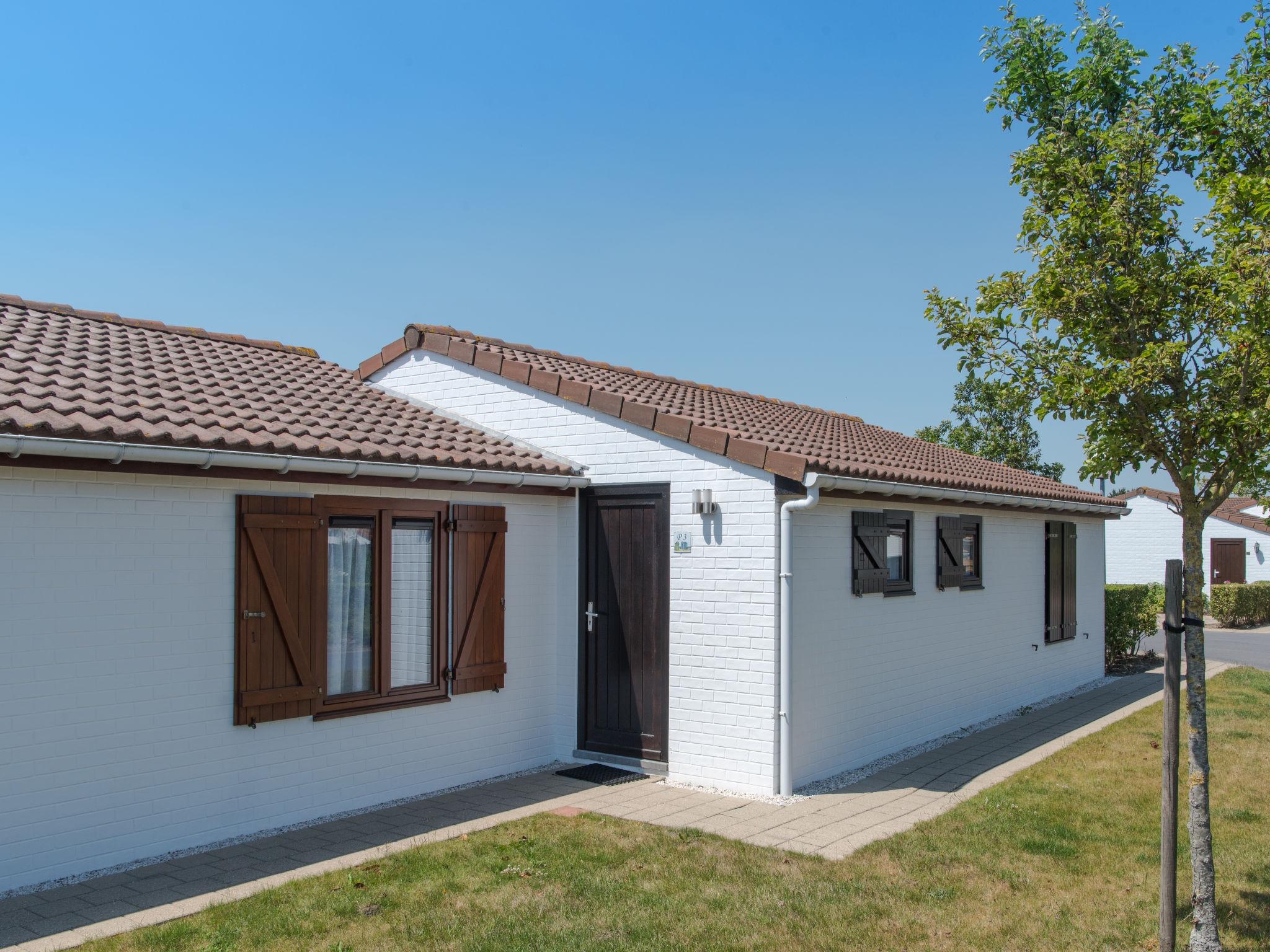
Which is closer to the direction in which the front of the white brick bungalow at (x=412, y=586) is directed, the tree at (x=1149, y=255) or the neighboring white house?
the tree

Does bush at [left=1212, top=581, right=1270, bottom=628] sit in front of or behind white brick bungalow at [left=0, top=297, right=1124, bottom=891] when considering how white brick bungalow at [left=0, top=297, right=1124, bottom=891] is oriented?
behind

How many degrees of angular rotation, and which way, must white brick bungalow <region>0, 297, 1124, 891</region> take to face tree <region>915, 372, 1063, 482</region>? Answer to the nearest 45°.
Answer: approximately 180°

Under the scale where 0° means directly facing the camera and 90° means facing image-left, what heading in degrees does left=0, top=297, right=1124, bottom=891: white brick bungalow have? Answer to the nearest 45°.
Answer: approximately 45°

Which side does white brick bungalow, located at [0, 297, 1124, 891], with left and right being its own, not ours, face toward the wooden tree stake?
left

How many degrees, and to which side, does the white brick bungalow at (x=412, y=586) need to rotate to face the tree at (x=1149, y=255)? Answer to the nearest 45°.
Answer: approximately 90° to its left

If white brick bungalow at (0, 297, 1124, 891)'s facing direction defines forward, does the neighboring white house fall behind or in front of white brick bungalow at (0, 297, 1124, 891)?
behind

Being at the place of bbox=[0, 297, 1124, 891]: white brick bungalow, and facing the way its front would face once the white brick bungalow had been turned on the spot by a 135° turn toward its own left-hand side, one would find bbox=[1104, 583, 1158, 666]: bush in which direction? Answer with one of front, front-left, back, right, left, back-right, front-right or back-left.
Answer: front-left
